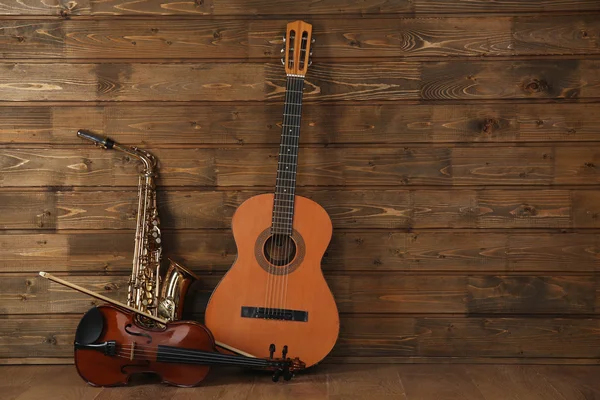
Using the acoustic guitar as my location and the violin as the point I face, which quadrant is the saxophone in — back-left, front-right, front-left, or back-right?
front-right

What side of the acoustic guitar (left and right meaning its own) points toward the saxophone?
right

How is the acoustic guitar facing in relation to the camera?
toward the camera

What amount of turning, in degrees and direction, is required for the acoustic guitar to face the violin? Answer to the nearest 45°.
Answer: approximately 90° to its right

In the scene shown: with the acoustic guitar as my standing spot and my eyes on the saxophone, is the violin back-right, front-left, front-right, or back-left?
front-left

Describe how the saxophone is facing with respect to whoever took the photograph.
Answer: facing to the right of the viewer
